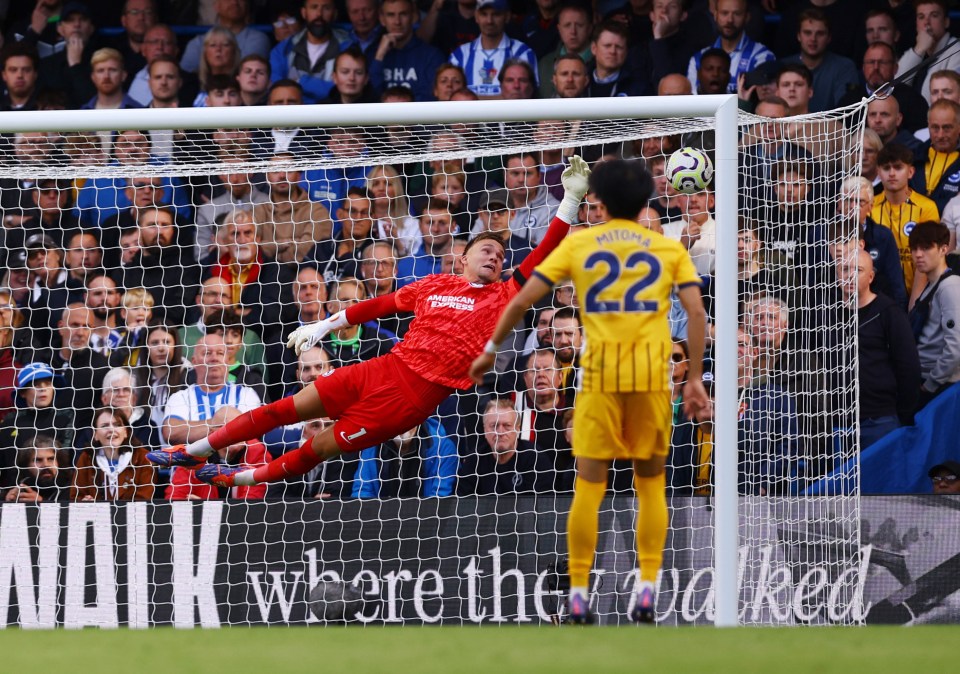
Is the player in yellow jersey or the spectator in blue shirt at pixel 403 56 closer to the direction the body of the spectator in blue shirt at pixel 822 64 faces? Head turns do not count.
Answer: the player in yellow jersey

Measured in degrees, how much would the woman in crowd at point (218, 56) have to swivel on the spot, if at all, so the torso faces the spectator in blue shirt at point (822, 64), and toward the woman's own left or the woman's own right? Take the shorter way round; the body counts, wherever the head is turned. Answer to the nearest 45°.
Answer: approximately 90° to the woman's own left

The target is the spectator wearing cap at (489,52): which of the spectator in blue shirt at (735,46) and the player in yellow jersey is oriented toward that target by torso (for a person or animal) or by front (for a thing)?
the player in yellow jersey

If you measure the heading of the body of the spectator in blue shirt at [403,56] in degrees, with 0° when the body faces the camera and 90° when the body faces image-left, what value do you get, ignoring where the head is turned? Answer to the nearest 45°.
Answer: approximately 0°

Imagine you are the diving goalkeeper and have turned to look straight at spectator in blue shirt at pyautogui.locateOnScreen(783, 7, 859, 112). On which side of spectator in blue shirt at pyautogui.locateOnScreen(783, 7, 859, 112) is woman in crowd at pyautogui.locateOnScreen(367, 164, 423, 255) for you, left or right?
left

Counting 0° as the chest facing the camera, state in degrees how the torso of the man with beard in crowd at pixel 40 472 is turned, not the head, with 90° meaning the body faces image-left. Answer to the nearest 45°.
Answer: approximately 0°

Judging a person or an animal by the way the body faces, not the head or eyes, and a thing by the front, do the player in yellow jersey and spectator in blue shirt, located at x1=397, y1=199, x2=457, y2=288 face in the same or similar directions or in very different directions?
very different directions

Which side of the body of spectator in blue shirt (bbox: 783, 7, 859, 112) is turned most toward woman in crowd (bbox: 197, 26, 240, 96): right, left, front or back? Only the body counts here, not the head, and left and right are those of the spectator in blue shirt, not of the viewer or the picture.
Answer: right
